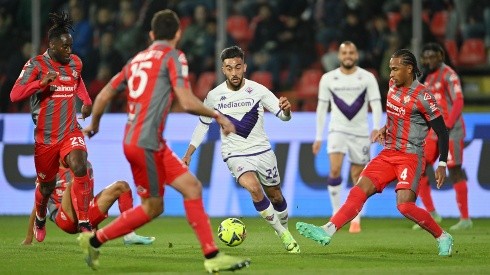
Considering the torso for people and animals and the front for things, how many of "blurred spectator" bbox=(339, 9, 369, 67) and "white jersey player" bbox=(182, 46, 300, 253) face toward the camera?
2

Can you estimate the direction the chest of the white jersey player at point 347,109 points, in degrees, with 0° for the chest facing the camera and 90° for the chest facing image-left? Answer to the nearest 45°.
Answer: approximately 0°

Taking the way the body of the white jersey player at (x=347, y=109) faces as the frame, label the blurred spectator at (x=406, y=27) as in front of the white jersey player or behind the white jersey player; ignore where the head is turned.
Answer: behind

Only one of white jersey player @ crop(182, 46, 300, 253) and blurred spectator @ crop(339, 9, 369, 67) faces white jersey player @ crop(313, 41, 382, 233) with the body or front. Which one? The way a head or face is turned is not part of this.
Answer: the blurred spectator

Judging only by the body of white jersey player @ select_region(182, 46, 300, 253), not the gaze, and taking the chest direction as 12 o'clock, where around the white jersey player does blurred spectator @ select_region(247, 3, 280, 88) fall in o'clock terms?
The blurred spectator is roughly at 6 o'clock from the white jersey player.

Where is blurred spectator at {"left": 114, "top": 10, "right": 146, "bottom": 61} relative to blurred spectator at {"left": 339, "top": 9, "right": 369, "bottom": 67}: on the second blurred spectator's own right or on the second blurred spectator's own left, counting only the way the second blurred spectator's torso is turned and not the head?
on the second blurred spectator's own right

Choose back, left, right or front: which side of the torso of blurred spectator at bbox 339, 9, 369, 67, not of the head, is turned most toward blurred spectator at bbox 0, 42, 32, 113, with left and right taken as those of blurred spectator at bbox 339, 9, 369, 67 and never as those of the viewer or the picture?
right

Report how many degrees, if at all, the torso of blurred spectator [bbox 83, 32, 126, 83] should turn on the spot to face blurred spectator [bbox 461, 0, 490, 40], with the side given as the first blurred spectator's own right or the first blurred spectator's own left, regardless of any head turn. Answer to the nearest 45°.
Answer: approximately 90° to the first blurred spectator's own left

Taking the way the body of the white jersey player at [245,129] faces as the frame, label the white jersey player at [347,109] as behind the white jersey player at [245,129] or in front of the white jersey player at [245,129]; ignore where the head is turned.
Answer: behind

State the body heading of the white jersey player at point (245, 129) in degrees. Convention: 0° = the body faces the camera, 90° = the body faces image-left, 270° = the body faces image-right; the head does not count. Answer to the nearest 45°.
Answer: approximately 0°
